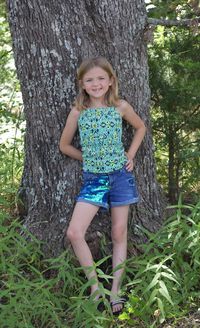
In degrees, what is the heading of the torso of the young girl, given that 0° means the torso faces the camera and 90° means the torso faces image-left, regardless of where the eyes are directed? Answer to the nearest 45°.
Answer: approximately 0°

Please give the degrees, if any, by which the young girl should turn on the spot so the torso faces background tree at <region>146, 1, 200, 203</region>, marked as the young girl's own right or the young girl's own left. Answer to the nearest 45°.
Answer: approximately 135° to the young girl's own left
